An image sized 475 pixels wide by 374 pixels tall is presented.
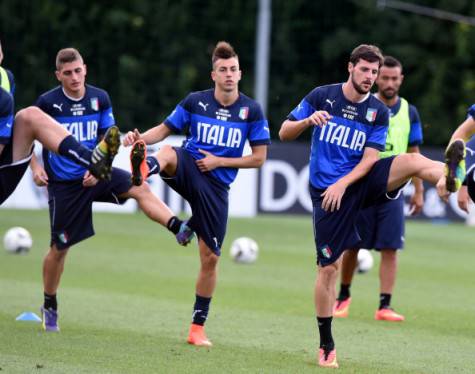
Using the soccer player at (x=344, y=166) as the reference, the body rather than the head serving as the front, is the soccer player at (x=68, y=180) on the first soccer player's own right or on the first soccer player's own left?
on the first soccer player's own right

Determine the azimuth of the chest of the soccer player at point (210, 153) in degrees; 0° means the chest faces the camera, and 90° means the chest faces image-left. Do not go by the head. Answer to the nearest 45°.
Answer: approximately 0°

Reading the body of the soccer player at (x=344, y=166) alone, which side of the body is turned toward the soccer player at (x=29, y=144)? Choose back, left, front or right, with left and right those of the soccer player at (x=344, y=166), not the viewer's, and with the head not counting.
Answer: right

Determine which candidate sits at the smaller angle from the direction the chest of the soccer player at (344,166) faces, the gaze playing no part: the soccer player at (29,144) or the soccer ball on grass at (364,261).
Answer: the soccer player

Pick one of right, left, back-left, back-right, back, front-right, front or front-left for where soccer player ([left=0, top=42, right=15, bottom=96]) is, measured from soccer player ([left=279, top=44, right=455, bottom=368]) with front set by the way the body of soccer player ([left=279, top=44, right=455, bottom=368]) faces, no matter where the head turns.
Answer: right

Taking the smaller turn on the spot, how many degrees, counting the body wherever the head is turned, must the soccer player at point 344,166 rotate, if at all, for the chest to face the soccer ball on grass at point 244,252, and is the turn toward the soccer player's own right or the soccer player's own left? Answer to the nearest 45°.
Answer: approximately 180°

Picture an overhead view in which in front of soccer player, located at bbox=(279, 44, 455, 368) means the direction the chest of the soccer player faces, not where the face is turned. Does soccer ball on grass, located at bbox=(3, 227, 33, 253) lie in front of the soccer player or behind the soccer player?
behind

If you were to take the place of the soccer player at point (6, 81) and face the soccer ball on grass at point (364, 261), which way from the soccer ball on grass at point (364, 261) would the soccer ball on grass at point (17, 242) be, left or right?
left

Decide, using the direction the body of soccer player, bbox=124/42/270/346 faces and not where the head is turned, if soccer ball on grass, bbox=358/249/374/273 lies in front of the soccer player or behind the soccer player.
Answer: behind

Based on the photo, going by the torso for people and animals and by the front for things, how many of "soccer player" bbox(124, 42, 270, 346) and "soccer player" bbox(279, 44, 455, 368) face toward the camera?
2

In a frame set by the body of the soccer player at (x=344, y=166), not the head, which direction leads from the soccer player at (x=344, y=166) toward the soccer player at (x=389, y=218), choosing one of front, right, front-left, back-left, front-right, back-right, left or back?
back
